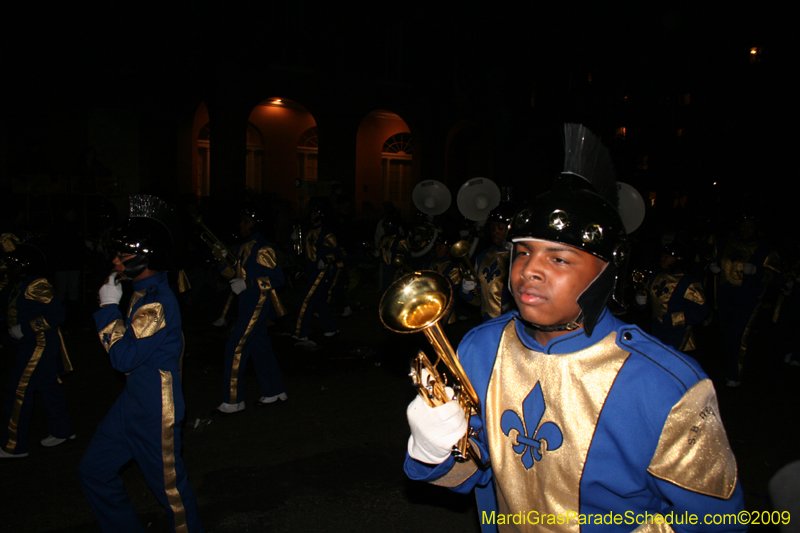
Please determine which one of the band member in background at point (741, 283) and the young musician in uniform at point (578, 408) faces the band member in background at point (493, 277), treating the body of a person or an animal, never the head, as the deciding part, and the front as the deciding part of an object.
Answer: the band member in background at point (741, 283)

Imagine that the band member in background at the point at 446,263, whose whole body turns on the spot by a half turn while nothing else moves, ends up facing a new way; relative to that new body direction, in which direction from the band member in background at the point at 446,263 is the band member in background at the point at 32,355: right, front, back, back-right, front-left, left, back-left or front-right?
back

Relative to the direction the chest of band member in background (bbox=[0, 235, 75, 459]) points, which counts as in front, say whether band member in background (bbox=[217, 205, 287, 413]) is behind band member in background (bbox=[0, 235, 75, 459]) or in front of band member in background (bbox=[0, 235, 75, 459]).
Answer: behind

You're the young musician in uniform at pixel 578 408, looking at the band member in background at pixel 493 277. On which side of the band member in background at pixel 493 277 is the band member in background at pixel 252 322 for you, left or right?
left

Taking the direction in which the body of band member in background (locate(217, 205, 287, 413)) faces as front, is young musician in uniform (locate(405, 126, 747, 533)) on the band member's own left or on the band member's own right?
on the band member's own left

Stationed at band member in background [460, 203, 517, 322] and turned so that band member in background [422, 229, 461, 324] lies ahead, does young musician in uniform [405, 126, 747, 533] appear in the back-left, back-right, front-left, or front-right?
back-left

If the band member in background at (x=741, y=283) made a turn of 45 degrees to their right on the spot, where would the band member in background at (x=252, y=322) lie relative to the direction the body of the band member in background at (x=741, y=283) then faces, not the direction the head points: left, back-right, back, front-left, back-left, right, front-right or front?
front-left

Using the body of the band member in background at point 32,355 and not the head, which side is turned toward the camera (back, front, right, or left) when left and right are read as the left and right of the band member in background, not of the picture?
left

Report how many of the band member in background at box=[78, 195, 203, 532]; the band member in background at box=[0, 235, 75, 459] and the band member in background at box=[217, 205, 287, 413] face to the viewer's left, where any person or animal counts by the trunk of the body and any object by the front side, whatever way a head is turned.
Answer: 3

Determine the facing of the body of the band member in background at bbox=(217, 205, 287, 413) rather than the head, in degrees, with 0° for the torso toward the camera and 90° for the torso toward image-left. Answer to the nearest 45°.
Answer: approximately 90°

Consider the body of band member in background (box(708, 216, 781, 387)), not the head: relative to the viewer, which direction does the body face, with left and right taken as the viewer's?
facing the viewer and to the left of the viewer

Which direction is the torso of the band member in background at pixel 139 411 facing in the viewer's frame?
to the viewer's left

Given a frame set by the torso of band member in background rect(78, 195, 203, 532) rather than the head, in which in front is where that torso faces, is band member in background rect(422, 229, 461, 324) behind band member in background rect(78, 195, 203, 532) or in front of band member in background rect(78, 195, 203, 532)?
behind

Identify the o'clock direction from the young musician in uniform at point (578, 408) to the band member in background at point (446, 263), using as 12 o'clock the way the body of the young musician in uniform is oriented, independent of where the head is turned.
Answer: The band member in background is roughly at 4 o'clock from the young musician in uniform.

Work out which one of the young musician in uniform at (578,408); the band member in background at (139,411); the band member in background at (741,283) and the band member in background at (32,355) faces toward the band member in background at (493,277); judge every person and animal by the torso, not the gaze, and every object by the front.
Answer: the band member in background at (741,283)

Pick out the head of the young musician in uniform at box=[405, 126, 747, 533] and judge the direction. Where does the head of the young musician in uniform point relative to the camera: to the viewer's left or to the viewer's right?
to the viewer's left

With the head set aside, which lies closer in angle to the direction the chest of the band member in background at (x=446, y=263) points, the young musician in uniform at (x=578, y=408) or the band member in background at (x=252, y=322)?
the band member in background

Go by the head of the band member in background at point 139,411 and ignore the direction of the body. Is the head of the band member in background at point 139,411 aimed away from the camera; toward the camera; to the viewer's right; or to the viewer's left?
to the viewer's left

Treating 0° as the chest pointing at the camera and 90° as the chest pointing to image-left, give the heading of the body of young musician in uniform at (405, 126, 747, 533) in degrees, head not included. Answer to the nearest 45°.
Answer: approximately 45°

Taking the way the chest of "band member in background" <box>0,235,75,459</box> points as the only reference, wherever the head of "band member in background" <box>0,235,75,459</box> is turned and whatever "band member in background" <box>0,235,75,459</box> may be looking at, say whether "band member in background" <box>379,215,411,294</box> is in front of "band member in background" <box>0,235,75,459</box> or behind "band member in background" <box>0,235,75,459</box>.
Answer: behind
